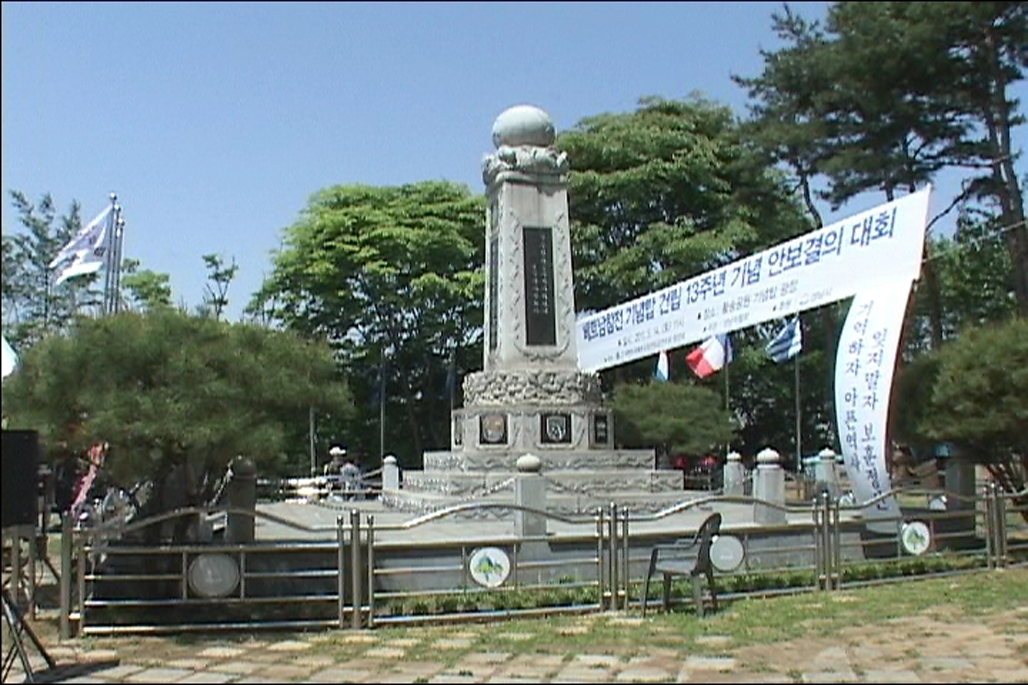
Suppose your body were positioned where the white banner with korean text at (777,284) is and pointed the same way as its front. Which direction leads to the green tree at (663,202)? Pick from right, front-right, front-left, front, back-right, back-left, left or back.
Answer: back-right

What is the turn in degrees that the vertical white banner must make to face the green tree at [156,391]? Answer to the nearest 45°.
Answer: approximately 45° to its right

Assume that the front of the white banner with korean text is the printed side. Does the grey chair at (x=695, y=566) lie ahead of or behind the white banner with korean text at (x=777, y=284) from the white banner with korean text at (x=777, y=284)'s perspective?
ahead

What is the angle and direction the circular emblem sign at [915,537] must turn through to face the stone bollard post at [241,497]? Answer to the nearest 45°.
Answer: approximately 45° to its right

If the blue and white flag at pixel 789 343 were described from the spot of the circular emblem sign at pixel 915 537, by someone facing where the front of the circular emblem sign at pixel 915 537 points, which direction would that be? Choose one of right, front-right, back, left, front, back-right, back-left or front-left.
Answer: back

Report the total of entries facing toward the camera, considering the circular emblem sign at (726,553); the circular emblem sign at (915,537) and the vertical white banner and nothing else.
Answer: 3

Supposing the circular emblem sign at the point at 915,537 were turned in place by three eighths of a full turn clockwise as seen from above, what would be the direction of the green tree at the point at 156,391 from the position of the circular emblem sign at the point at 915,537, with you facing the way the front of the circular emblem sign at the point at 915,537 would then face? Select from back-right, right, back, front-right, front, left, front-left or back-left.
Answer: left

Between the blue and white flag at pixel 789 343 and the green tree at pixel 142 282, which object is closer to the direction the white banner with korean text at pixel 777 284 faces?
the green tree

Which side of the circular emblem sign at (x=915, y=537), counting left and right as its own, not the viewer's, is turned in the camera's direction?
front

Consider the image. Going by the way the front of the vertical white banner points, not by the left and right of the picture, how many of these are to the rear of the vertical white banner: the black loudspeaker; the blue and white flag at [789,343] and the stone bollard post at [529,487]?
1

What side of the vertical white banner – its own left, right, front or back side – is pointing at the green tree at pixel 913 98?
back

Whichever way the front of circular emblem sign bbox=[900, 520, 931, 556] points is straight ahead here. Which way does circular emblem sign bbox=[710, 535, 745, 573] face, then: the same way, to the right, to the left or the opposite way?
the same way

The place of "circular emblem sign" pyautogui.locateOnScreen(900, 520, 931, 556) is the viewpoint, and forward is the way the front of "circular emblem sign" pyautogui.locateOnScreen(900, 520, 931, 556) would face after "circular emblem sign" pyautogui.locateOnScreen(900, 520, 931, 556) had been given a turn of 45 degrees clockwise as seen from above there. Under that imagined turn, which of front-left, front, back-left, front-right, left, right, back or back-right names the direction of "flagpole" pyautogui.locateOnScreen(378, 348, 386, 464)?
right

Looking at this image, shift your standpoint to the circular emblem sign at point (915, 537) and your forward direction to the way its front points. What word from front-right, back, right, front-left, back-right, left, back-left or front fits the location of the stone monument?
back-right

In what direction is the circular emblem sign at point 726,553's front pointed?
toward the camera

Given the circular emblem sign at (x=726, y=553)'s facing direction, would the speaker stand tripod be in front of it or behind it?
in front
